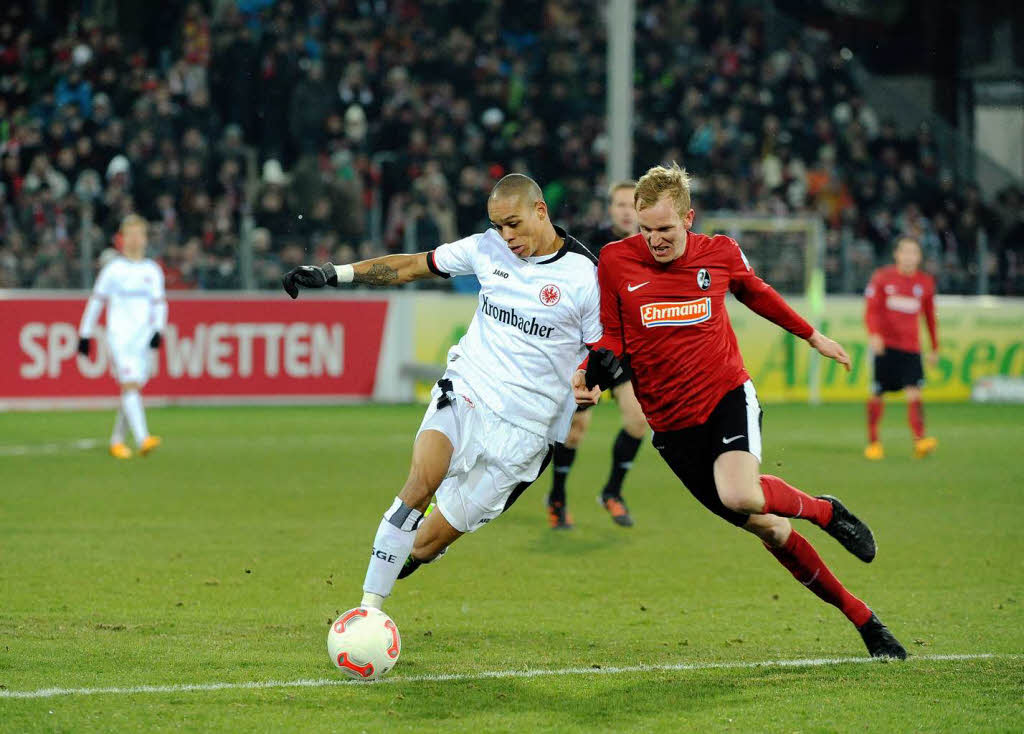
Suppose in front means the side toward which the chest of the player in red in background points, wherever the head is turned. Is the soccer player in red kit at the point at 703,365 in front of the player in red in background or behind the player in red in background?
in front

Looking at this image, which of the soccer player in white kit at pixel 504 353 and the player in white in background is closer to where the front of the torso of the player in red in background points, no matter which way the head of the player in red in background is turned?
the soccer player in white kit

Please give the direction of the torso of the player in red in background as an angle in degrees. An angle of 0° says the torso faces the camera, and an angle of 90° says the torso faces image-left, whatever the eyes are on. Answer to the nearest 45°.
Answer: approximately 0°

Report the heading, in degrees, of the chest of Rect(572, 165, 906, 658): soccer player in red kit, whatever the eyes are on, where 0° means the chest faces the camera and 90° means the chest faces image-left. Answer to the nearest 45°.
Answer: approximately 45°

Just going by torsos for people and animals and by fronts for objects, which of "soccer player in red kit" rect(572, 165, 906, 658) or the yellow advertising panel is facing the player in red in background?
the yellow advertising panel

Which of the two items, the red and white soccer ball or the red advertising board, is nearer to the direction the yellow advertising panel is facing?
the red and white soccer ball

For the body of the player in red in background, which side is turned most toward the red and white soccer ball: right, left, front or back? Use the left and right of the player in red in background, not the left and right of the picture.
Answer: front

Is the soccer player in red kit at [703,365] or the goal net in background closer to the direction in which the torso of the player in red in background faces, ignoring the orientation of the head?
the soccer player in red kit

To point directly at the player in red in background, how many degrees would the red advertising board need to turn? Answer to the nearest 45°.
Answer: approximately 45° to its left

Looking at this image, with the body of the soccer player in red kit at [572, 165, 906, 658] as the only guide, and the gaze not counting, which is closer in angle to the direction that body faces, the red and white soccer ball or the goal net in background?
the red and white soccer ball

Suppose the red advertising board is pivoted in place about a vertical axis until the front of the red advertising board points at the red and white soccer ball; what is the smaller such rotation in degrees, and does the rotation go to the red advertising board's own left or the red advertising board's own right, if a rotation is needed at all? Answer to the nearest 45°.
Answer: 0° — it already faces it

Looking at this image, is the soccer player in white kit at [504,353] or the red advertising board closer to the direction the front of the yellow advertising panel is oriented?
the soccer player in white kit

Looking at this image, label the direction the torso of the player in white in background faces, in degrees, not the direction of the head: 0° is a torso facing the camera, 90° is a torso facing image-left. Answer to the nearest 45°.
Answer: approximately 0°

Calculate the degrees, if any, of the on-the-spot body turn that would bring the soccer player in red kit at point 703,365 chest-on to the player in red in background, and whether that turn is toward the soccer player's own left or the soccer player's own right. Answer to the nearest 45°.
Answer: approximately 135° to the soccer player's own right
